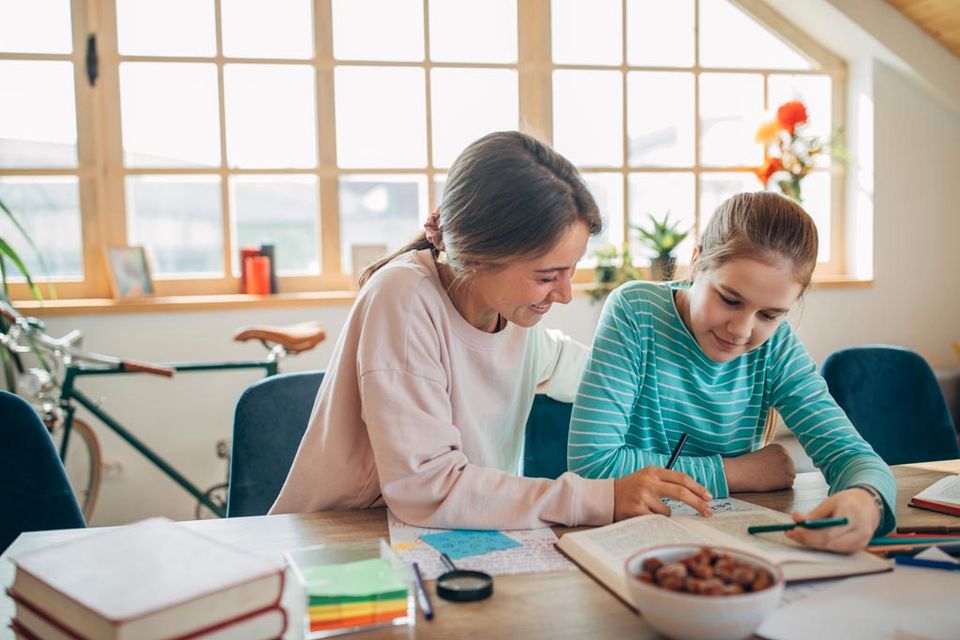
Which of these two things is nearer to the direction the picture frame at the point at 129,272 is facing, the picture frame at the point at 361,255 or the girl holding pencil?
the girl holding pencil

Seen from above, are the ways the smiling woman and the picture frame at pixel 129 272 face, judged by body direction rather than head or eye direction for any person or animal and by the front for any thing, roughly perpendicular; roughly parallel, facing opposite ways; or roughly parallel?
roughly parallel

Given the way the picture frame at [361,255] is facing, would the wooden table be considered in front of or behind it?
in front

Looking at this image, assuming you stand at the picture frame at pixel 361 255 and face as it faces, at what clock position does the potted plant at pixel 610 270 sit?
The potted plant is roughly at 9 o'clock from the picture frame.

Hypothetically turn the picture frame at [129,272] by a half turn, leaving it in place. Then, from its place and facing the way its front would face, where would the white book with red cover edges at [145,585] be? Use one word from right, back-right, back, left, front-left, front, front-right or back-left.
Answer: back

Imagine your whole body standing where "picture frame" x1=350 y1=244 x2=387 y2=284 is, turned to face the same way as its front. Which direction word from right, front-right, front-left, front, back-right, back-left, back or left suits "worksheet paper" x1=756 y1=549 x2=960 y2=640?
front

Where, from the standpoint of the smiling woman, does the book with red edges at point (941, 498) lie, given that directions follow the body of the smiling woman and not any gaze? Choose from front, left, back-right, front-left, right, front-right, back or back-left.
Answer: front-left

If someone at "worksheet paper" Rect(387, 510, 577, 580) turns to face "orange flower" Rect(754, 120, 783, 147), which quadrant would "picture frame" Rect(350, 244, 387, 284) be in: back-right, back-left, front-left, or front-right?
front-left

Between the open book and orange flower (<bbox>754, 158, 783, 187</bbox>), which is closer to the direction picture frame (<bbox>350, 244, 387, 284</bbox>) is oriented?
the open book

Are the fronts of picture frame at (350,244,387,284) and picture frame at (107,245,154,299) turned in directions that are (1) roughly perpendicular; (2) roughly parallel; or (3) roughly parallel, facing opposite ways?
roughly parallel

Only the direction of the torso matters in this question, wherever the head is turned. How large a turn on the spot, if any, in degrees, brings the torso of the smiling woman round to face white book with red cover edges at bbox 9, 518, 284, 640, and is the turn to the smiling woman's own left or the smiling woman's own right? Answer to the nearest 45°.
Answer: approximately 90° to the smiling woman's own right

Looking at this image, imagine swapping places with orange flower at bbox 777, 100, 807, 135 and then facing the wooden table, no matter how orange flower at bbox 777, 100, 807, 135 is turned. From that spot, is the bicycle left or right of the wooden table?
right

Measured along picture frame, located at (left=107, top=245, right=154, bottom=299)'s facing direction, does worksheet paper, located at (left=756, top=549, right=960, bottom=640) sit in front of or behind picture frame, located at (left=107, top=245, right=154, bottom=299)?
in front

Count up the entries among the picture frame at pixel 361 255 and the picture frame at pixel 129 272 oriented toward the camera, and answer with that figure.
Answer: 2

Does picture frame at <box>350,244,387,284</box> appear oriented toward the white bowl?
yes

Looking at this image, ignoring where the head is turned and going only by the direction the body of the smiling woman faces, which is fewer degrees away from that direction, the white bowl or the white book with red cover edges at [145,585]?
the white bowl

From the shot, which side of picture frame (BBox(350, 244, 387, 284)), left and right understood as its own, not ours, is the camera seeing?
front

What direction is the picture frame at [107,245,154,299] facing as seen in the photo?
toward the camera

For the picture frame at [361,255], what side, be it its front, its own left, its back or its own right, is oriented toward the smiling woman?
front

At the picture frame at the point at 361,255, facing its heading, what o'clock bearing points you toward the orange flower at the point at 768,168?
The orange flower is roughly at 9 o'clock from the picture frame.

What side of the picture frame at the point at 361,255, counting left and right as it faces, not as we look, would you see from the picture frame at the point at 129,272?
right

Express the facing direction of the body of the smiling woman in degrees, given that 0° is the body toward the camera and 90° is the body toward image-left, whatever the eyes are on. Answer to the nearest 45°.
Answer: approximately 315°
